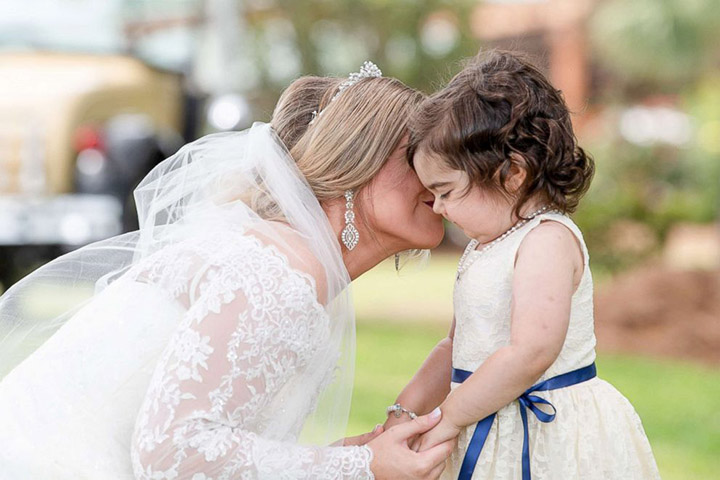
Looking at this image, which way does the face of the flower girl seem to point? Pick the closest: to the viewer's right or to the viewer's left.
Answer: to the viewer's left

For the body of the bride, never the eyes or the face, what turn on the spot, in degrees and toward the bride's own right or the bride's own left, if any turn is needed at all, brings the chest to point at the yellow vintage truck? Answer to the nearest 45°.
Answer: approximately 90° to the bride's own left

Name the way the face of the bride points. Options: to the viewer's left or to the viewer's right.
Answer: to the viewer's right

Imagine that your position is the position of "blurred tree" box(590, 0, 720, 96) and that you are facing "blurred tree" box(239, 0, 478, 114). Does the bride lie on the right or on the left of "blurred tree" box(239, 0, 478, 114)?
left

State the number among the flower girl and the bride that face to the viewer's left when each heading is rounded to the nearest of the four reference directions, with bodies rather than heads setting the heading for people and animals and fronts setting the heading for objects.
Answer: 1

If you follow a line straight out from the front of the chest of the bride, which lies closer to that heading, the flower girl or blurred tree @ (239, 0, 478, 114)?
the flower girl

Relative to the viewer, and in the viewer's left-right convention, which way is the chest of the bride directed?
facing to the right of the viewer

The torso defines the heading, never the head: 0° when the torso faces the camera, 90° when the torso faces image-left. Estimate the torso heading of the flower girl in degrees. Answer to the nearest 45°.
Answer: approximately 90°
